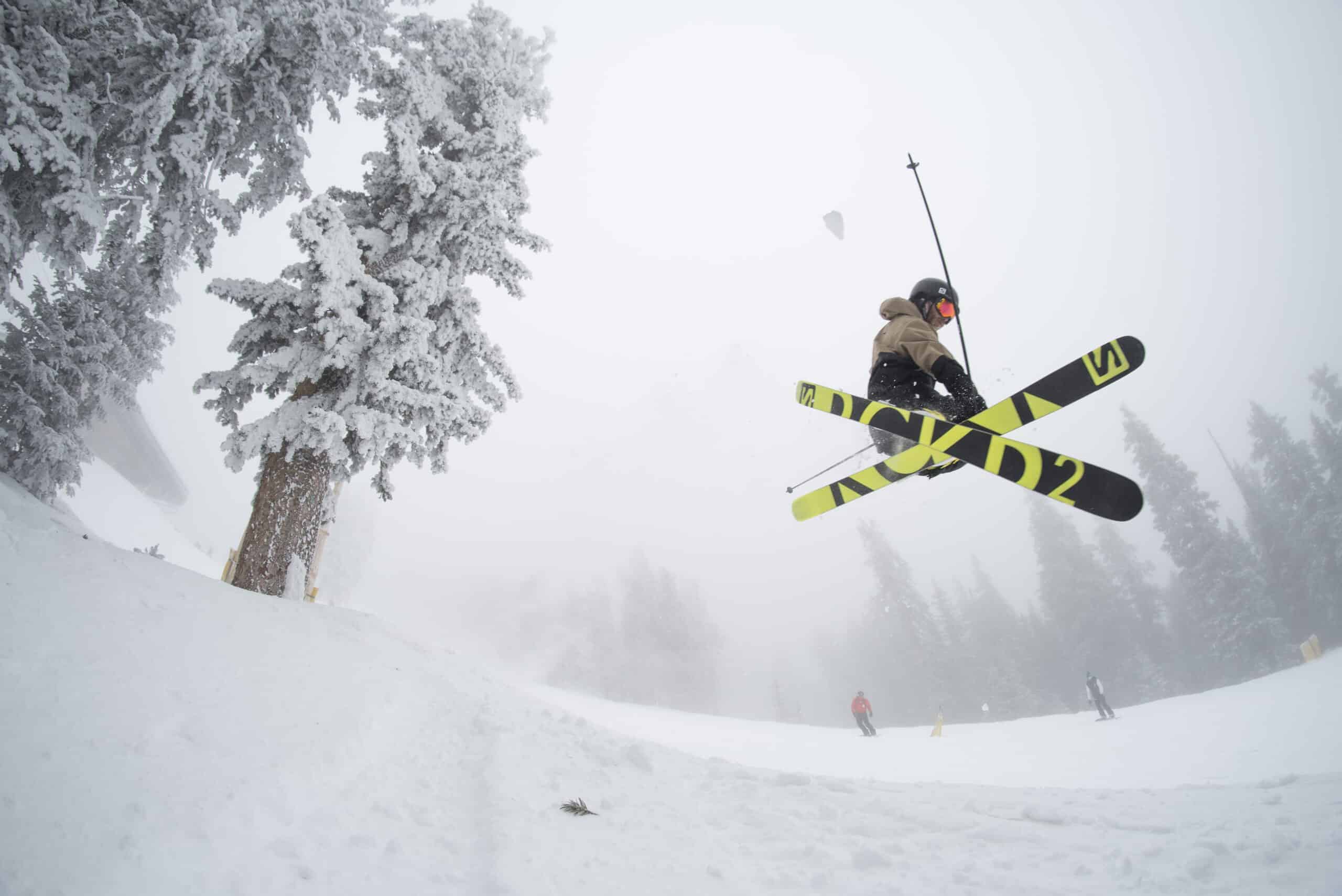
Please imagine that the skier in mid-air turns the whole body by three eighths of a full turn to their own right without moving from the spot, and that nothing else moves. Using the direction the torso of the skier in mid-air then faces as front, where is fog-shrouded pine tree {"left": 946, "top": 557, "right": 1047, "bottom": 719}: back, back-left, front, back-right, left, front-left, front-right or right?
back-right

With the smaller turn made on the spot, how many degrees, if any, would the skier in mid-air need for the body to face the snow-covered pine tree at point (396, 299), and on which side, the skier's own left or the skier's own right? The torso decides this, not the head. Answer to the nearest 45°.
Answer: approximately 180°

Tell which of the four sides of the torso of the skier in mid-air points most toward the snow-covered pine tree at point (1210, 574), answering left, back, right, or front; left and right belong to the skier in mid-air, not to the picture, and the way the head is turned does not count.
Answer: left

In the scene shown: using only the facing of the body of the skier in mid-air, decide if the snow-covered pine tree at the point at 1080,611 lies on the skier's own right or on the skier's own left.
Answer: on the skier's own left

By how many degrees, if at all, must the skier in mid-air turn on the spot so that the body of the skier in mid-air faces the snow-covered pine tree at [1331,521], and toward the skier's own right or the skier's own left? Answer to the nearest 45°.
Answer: approximately 45° to the skier's own left

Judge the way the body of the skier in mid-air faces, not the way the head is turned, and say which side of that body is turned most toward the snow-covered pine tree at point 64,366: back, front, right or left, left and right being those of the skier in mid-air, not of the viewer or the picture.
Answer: back

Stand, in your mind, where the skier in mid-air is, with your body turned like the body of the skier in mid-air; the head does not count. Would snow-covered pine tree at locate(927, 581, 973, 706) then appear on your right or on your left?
on your left

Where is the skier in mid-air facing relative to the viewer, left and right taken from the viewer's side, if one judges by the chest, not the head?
facing to the right of the viewer
